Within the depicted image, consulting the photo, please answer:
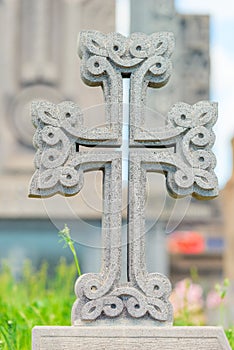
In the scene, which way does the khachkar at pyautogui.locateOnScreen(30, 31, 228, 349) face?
toward the camera
